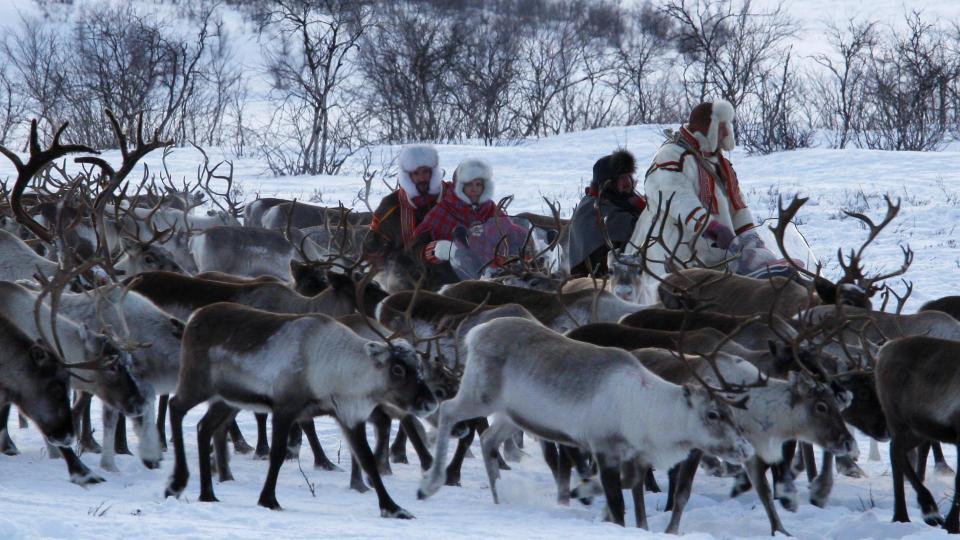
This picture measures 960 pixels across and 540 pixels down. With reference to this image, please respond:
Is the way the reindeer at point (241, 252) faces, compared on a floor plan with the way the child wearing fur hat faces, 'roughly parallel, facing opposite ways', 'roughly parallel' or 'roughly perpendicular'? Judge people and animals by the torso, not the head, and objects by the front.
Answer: roughly perpendicular

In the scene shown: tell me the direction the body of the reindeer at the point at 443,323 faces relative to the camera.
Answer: to the viewer's right

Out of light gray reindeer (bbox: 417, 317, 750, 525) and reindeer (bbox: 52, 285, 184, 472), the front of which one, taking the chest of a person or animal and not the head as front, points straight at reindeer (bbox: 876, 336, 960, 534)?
the light gray reindeer

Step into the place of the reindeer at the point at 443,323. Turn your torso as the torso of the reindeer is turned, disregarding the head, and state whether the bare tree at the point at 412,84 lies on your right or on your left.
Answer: on your left

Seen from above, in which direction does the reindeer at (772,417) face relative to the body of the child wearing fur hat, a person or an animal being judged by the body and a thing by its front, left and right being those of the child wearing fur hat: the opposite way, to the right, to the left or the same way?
to the left

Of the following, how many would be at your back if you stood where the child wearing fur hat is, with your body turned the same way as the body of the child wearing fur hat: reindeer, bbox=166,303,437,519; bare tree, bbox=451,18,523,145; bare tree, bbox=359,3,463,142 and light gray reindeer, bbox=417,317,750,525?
2

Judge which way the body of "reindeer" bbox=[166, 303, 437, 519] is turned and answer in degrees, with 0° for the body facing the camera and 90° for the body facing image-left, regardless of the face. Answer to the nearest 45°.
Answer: approximately 270°
